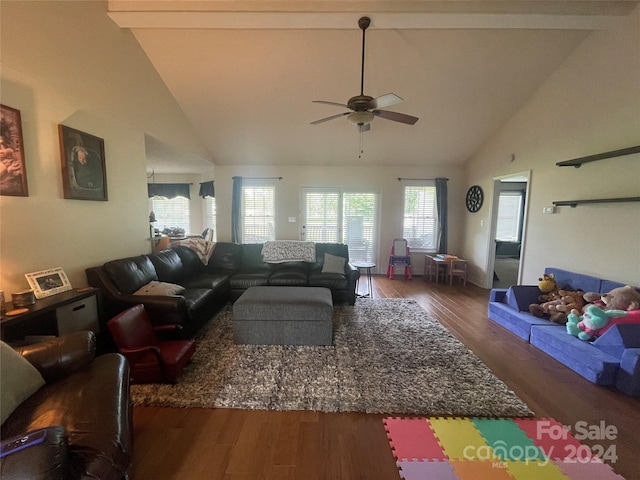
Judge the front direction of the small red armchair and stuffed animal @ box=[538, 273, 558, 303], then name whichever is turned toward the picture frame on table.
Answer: the stuffed animal

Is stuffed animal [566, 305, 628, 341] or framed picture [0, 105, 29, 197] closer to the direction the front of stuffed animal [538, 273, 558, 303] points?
the framed picture

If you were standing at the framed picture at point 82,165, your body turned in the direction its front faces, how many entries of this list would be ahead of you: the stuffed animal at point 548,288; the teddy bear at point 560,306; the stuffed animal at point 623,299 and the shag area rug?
4

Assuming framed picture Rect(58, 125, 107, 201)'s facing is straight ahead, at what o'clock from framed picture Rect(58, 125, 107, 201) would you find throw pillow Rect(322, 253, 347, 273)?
The throw pillow is roughly at 11 o'clock from the framed picture.

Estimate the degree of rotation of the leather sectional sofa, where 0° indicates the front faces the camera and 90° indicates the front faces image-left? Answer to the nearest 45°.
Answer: approximately 315°

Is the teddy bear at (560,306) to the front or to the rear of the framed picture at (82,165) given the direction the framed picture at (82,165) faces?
to the front
